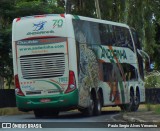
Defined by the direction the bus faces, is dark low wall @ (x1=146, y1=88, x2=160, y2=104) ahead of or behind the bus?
ahead

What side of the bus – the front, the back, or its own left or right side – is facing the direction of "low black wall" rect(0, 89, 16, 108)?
left

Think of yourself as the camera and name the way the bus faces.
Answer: facing away from the viewer and to the right of the viewer

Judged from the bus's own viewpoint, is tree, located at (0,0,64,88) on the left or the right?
on its left

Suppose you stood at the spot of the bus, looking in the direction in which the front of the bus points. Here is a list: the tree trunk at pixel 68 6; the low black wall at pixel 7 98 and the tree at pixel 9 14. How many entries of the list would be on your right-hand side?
0

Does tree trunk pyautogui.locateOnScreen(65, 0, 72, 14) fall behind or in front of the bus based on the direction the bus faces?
in front

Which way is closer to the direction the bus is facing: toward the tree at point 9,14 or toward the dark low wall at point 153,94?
the dark low wall
